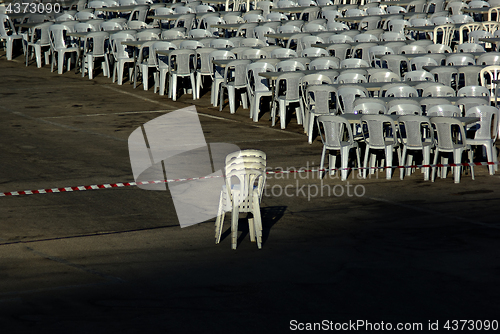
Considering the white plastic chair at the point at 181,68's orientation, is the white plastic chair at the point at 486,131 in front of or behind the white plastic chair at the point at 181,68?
behind

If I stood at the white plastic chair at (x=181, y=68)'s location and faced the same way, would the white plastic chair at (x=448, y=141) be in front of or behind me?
behind

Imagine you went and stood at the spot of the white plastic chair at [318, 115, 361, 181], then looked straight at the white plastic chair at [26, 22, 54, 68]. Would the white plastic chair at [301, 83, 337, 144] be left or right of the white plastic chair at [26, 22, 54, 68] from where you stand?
right

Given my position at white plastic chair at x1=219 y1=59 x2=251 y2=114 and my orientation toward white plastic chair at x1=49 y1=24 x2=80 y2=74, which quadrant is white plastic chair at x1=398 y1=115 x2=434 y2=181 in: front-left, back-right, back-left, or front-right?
back-left
